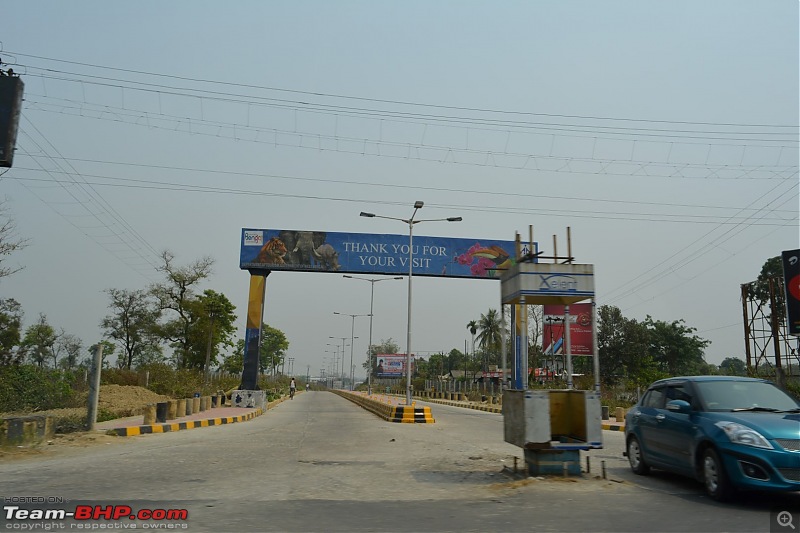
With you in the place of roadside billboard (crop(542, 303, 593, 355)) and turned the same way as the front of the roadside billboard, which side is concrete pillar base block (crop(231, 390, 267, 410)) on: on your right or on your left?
on your right

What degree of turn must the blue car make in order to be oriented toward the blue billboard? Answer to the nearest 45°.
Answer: approximately 180°

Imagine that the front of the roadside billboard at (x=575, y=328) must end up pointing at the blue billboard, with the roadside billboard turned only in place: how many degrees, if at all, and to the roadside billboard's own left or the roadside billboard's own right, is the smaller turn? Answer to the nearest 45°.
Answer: approximately 45° to the roadside billboard's own right

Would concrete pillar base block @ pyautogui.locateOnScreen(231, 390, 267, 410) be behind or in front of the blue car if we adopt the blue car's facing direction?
behind

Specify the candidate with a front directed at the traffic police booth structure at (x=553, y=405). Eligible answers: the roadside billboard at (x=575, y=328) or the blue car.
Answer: the roadside billboard

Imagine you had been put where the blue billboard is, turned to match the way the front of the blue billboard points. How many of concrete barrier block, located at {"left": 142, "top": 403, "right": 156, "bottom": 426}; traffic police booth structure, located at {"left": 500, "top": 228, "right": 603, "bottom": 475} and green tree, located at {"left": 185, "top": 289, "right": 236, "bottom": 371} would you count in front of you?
2

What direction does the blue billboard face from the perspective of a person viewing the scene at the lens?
facing the viewer

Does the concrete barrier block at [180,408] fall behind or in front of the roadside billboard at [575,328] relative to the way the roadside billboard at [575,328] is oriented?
in front

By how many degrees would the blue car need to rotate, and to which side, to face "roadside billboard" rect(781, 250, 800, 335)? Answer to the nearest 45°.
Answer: approximately 135° to its left

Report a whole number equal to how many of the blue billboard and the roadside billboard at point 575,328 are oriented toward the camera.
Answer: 2
